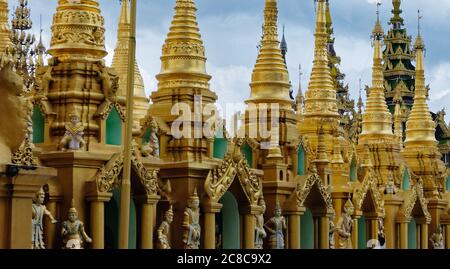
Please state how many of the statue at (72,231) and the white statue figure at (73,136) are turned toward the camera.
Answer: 2

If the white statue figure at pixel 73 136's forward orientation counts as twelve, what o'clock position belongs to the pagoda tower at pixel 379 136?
The pagoda tower is roughly at 7 o'clock from the white statue figure.

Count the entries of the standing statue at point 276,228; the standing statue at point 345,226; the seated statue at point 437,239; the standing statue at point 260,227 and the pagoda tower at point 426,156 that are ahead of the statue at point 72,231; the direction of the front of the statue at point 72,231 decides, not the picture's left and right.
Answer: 0

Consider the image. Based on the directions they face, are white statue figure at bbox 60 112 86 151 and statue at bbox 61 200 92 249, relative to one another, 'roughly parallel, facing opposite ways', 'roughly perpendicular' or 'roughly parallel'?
roughly parallel

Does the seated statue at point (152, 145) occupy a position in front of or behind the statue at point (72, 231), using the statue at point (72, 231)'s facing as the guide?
behind

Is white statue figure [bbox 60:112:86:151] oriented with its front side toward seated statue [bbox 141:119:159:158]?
no

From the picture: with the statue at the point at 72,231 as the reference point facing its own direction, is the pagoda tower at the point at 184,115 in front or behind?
behind

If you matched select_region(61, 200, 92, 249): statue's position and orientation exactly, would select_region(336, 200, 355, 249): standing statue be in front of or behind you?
behind

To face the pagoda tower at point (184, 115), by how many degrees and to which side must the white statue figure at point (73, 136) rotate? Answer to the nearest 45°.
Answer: approximately 135° to its left

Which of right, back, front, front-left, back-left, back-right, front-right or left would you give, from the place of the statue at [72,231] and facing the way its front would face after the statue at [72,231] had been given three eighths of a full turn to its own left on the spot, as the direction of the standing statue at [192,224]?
front

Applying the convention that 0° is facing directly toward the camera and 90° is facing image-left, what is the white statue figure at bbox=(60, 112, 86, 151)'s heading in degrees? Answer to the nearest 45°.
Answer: approximately 0°

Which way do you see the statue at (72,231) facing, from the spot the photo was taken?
facing the viewer

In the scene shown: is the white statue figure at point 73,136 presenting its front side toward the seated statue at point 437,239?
no
